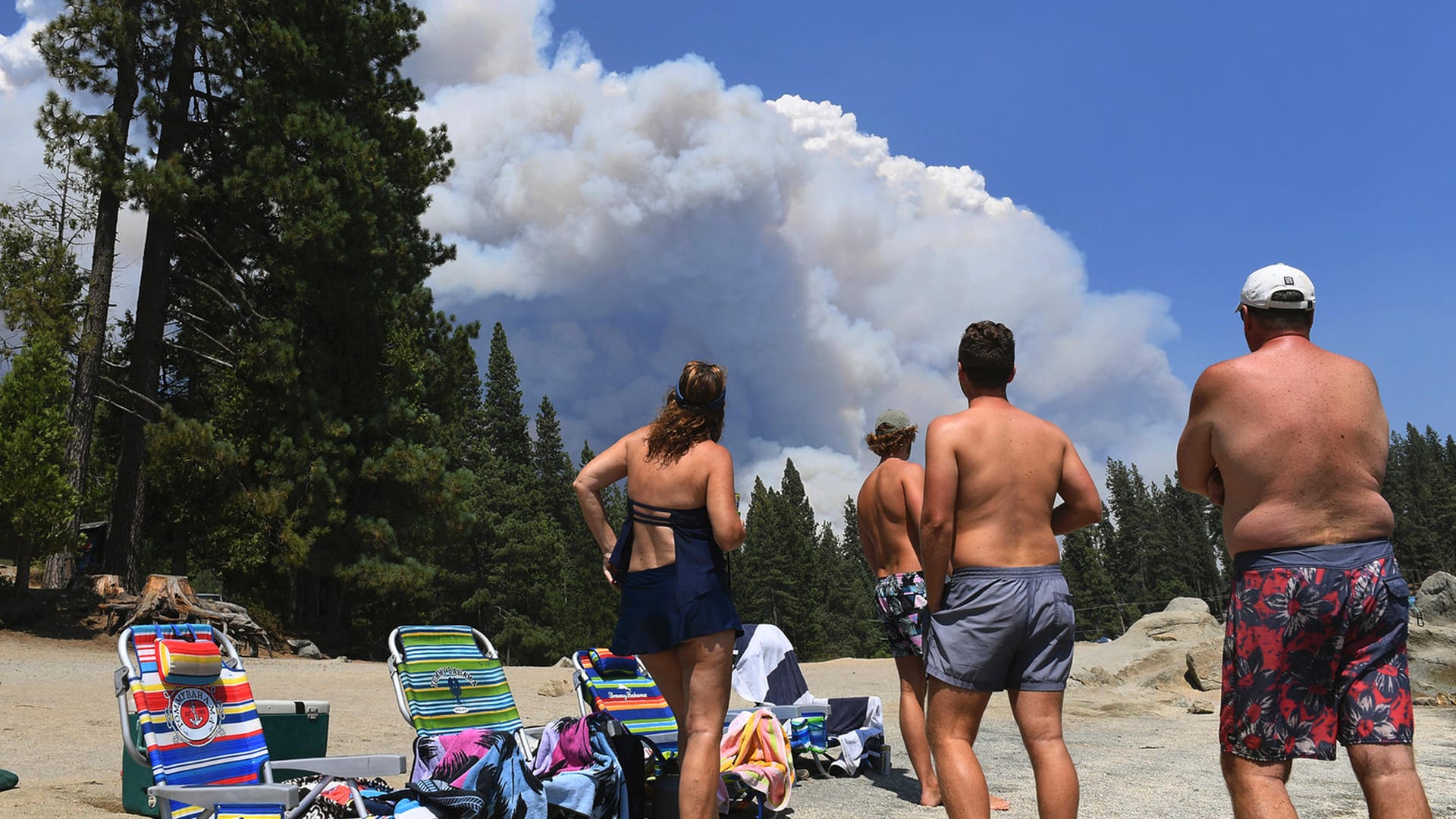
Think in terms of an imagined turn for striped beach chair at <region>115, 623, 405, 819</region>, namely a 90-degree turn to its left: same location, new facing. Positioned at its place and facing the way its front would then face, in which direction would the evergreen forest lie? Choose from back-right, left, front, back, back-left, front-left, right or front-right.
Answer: front-left

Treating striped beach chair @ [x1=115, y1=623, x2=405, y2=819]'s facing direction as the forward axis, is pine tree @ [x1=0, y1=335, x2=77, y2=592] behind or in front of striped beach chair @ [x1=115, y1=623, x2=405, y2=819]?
behind

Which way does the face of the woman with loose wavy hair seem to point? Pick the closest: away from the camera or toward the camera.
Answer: away from the camera

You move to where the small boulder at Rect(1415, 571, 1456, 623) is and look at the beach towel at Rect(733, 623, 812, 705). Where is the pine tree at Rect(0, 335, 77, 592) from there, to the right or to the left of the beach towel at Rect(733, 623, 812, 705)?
right

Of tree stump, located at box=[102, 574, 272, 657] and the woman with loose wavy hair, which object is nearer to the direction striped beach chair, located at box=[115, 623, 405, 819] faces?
the woman with loose wavy hair

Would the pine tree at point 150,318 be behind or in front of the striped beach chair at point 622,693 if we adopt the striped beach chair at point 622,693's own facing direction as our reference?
behind

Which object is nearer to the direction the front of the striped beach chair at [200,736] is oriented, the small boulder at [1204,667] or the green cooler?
the small boulder

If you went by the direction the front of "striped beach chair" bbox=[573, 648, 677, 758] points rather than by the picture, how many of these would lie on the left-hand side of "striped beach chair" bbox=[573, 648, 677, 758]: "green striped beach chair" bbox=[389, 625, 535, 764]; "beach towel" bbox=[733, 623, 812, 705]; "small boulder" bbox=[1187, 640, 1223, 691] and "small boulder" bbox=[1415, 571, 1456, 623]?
3

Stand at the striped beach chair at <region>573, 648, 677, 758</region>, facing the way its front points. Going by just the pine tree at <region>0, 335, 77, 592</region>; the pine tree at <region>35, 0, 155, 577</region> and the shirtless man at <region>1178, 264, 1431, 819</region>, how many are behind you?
2

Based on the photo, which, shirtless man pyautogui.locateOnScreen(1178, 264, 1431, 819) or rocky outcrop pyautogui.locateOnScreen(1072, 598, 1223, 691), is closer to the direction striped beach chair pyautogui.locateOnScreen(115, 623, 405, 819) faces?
the shirtless man
